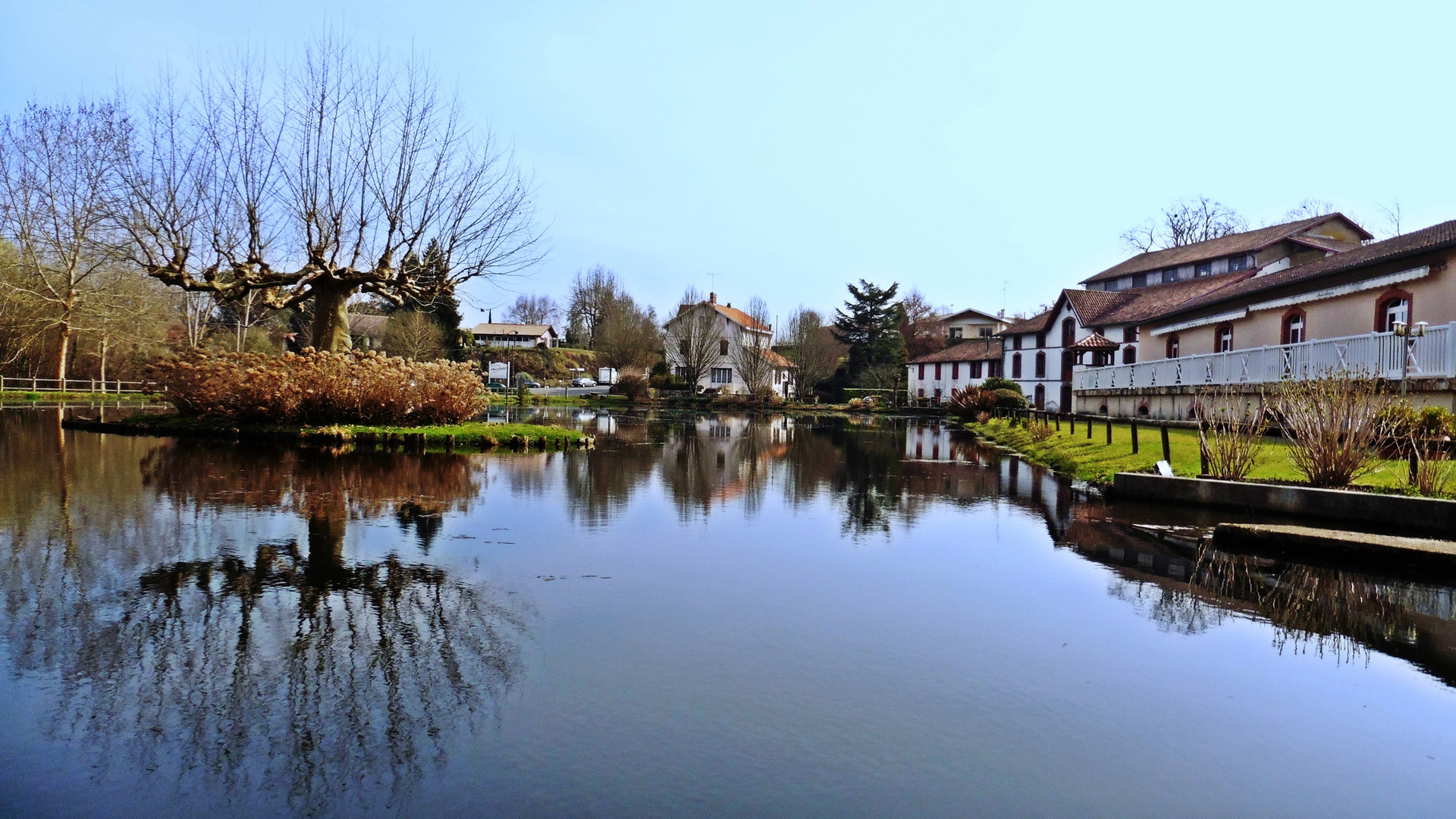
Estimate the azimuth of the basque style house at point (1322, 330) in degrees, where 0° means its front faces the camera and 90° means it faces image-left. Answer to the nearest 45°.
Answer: approximately 45°

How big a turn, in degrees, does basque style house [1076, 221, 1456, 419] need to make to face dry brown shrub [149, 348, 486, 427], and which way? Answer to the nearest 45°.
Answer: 0° — it already faces it

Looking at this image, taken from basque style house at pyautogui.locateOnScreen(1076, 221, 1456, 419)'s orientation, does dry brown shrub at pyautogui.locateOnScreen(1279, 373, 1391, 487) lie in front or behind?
in front

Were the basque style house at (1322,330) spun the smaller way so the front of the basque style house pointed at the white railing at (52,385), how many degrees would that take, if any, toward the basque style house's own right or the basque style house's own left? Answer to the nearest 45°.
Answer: approximately 45° to the basque style house's own right
